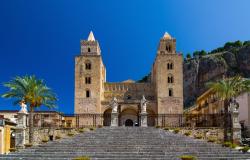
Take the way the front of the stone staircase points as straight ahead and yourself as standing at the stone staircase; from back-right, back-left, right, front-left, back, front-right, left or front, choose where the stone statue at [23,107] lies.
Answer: back-right

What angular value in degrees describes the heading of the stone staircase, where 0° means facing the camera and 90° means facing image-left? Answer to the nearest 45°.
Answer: approximately 0°

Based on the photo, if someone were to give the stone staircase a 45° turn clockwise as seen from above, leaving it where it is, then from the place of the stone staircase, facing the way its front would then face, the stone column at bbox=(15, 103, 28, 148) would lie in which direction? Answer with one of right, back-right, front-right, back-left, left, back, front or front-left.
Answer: right
